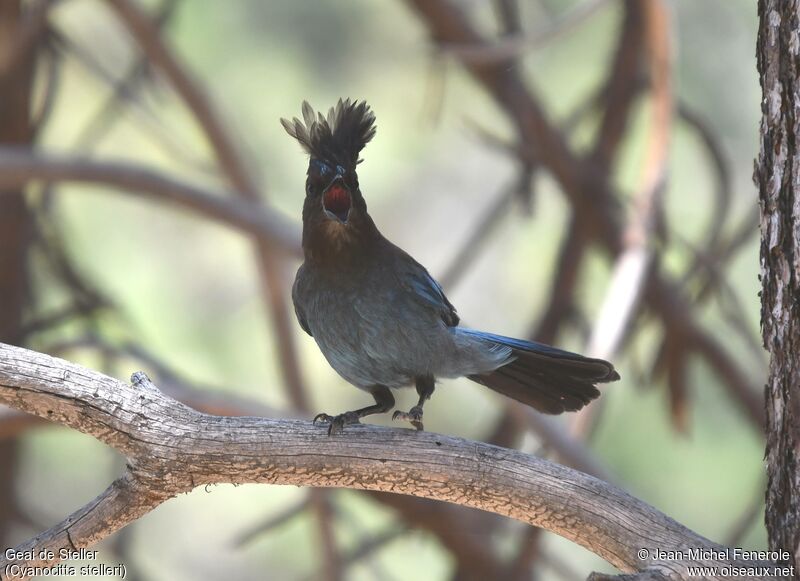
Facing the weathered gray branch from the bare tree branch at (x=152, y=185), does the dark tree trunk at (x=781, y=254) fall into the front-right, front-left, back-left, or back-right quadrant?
front-left

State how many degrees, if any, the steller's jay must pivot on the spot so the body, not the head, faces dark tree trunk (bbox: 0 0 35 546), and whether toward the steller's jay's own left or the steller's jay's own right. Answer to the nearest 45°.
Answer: approximately 90° to the steller's jay's own right

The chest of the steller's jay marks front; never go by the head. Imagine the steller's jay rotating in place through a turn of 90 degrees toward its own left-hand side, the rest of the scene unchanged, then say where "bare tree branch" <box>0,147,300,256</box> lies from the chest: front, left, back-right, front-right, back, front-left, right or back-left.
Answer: back

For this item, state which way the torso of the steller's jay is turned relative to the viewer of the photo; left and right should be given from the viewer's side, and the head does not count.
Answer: facing the viewer and to the left of the viewer

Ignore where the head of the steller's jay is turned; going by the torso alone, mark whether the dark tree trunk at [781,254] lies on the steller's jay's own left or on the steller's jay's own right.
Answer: on the steller's jay's own left
